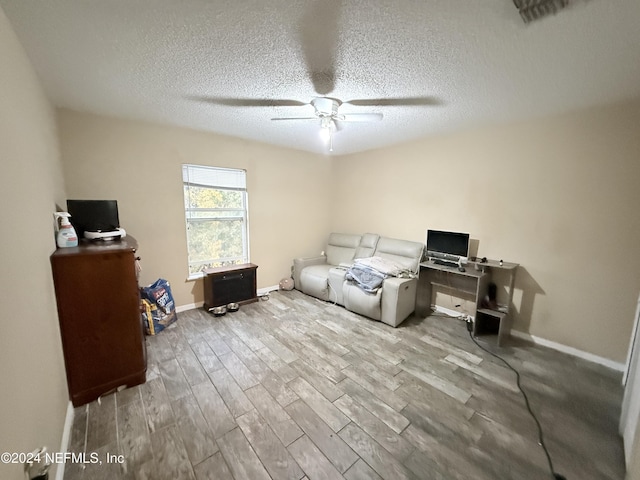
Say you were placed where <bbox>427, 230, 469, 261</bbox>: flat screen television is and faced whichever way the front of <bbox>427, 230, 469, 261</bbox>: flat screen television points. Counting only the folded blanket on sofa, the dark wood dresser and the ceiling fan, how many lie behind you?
0

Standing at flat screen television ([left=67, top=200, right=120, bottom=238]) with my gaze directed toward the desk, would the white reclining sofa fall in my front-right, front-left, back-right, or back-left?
front-left

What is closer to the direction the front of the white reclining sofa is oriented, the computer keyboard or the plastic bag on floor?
the plastic bag on floor

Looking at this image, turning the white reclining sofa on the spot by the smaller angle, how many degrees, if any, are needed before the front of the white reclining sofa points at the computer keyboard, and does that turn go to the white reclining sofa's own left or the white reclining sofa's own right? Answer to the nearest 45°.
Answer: approximately 135° to the white reclining sofa's own left

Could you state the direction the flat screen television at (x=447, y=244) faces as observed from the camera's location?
facing the viewer and to the left of the viewer

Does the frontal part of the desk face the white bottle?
yes

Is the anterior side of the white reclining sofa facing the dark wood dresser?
yes

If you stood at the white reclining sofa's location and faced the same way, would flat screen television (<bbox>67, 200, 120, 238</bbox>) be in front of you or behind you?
in front

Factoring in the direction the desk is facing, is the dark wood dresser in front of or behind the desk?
in front

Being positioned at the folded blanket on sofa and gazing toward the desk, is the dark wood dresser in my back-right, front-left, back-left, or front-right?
back-right

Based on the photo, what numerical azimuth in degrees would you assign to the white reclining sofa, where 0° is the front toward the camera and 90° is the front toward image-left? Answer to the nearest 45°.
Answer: approximately 45°

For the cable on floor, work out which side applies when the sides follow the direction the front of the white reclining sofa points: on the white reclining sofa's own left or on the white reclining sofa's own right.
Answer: on the white reclining sofa's own left

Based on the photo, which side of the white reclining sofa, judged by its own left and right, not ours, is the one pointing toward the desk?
left

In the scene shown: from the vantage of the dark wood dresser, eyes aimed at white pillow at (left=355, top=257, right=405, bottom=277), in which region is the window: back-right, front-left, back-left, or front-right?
front-left

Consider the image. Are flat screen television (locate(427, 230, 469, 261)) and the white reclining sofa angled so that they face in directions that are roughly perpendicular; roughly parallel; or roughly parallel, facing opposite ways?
roughly parallel

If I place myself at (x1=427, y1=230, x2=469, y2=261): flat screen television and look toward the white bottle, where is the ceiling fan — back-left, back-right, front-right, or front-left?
front-left

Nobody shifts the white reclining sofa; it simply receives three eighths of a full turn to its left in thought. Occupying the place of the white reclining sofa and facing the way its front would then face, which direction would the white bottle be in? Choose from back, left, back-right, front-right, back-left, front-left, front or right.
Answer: back-right
